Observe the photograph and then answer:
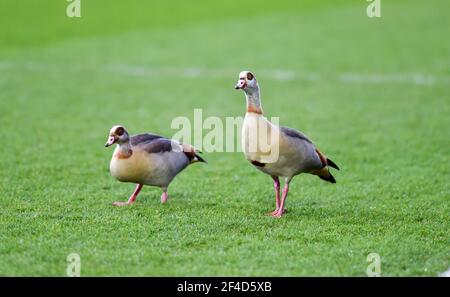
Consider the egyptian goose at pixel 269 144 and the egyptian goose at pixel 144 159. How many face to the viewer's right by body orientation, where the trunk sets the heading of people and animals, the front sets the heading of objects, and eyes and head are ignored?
0

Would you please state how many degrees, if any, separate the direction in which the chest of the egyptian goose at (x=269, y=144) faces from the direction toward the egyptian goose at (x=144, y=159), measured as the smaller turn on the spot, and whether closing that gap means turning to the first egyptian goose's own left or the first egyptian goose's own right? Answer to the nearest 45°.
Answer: approximately 45° to the first egyptian goose's own right

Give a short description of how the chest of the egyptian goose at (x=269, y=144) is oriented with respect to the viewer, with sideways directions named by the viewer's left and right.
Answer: facing the viewer and to the left of the viewer

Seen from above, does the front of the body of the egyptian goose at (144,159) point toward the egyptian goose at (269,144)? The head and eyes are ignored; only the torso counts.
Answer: no

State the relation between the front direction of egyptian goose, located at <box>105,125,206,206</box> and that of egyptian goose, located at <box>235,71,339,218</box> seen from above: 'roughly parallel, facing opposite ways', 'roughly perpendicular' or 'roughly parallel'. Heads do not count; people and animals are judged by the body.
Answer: roughly parallel
